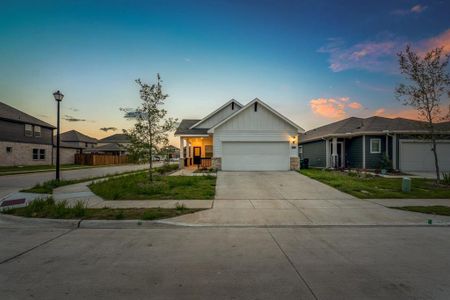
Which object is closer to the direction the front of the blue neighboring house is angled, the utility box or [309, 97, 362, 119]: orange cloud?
the utility box

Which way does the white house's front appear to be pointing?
toward the camera

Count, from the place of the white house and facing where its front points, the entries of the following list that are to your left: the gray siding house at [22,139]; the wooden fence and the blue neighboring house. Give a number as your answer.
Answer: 1

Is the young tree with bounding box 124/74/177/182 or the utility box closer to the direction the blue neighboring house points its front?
the utility box

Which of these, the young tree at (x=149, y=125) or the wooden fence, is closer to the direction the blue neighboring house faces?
the young tree

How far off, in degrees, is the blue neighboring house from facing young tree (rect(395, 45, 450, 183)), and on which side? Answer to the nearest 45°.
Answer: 0° — it already faces it

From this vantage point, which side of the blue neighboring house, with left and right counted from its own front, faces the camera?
front

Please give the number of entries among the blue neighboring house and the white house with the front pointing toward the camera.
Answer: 2

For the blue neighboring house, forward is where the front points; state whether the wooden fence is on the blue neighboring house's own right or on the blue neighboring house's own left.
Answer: on the blue neighboring house's own right

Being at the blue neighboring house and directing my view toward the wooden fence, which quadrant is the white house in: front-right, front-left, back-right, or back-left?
front-left

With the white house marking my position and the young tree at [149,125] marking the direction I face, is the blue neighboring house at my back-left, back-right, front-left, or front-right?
back-left

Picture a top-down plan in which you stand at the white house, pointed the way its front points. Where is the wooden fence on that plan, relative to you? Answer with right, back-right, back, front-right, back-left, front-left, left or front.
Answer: back-right

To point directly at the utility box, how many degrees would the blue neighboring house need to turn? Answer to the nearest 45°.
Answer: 0° — it already faces it

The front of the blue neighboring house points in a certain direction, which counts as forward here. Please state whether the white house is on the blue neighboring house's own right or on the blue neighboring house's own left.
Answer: on the blue neighboring house's own right
